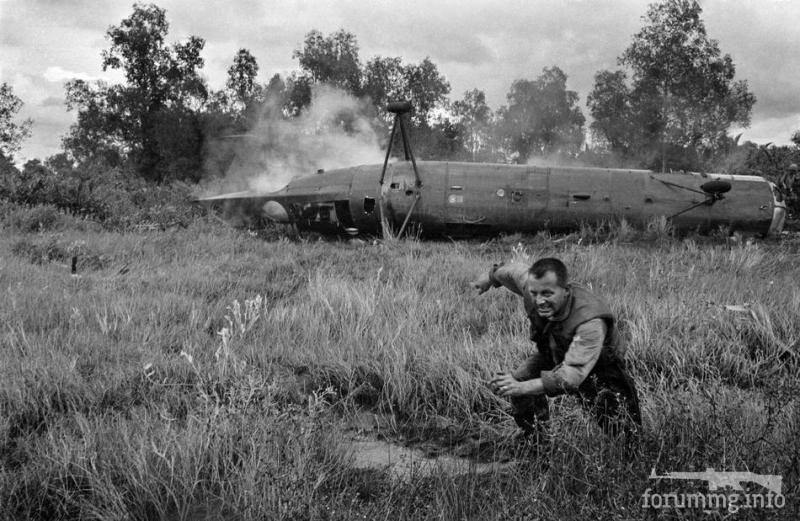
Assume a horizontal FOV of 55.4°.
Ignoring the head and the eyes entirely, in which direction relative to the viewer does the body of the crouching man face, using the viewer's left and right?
facing the viewer and to the left of the viewer

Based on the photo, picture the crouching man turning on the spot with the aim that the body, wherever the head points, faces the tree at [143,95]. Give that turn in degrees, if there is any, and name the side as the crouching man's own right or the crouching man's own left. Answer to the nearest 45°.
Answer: approximately 90° to the crouching man's own right

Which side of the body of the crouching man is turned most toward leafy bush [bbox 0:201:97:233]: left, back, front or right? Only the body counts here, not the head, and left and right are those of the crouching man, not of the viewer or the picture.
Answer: right

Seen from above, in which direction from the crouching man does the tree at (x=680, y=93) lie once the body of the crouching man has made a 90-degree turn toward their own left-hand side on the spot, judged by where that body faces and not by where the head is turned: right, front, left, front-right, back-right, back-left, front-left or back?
back-left

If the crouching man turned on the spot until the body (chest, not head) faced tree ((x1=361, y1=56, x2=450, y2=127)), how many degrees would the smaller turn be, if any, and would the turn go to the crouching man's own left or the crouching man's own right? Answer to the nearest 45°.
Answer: approximately 135° to the crouching man's own right

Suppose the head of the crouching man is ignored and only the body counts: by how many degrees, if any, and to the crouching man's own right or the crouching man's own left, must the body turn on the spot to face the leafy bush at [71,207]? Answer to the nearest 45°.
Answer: approximately 90° to the crouching man's own right

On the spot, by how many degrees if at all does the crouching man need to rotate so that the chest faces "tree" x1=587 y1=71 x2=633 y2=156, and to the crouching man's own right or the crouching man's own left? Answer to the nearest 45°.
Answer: approximately 135° to the crouching man's own right

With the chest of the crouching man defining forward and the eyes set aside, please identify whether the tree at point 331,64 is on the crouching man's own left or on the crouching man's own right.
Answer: on the crouching man's own right

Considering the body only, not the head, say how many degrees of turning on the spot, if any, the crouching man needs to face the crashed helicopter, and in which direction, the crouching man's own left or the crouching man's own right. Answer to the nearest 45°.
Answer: approximately 135° to the crouching man's own right

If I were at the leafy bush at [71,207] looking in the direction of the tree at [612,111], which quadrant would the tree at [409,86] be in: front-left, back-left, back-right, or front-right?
front-left
